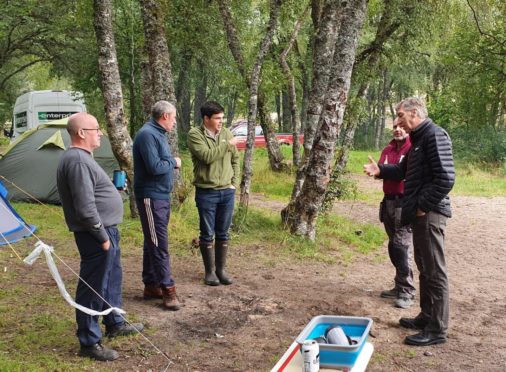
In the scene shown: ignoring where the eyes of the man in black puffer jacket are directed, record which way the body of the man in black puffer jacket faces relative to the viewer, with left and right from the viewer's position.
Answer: facing to the left of the viewer

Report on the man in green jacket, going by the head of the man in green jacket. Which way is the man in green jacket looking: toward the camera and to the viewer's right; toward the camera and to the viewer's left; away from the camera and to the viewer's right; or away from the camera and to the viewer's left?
toward the camera and to the viewer's right

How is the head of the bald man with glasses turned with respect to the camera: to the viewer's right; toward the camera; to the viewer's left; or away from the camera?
to the viewer's right

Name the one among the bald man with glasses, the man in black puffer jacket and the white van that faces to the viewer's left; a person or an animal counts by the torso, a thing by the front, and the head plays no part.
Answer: the man in black puffer jacket

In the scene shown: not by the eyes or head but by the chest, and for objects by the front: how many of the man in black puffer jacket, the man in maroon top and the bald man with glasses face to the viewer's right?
1

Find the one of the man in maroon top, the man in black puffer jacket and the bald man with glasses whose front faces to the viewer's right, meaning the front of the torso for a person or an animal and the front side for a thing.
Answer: the bald man with glasses

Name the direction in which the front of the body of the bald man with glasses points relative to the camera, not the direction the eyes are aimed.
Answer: to the viewer's right

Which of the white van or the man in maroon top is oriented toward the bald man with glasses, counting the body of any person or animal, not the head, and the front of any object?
the man in maroon top

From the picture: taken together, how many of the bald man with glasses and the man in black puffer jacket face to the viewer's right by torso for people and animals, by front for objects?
1

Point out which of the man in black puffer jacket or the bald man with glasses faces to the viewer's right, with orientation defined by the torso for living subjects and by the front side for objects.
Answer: the bald man with glasses

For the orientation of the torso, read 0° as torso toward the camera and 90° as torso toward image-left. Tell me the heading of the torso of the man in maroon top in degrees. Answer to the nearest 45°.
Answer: approximately 45°

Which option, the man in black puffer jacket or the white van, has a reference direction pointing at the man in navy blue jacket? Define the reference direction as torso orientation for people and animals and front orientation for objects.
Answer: the man in black puffer jacket

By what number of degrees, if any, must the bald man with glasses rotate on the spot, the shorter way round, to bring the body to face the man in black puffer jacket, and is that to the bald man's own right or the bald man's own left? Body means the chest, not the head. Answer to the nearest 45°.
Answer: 0° — they already face them
